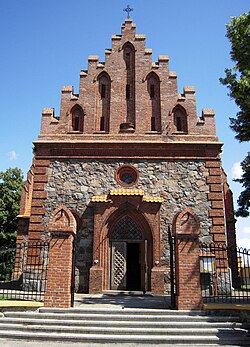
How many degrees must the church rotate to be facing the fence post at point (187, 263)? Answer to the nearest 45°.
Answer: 0° — it already faces it

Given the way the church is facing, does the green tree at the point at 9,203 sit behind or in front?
behind

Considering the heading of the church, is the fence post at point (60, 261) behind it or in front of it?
in front

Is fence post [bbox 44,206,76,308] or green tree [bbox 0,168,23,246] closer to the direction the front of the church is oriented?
the fence post

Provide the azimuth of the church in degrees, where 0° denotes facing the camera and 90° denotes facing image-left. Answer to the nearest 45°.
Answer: approximately 0°
